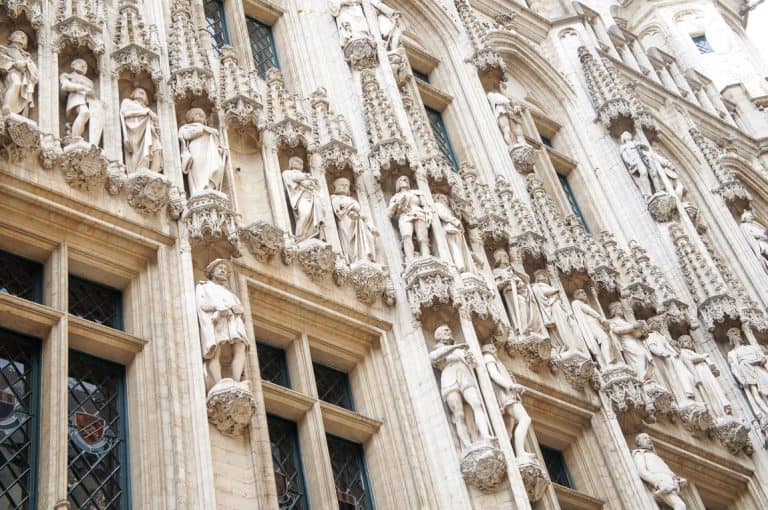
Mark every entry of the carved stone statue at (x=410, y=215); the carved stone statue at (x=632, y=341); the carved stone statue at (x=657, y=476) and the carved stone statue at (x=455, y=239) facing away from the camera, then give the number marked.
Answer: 0

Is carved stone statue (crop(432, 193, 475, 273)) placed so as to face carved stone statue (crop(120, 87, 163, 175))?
no

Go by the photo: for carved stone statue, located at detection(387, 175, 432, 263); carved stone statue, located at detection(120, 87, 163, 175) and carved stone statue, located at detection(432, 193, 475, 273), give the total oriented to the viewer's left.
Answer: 0

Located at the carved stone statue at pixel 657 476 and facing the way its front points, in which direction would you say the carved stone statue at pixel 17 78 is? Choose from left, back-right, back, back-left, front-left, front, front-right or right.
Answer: right

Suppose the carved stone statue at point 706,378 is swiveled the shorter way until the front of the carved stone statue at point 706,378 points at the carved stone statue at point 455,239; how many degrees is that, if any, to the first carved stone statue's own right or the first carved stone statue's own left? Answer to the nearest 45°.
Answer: approximately 90° to the first carved stone statue's own right

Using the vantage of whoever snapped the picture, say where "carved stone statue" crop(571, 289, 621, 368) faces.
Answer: facing the viewer and to the right of the viewer

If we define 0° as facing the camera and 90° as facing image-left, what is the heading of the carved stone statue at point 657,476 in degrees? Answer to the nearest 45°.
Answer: approximately 315°

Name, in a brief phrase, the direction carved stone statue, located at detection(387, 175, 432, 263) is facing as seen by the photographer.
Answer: facing the viewer

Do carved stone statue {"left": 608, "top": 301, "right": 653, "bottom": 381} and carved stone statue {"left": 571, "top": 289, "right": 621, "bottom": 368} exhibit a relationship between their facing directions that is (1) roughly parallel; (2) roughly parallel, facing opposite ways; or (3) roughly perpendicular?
roughly parallel

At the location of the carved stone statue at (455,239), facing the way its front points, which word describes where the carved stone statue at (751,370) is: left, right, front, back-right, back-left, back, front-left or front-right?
left

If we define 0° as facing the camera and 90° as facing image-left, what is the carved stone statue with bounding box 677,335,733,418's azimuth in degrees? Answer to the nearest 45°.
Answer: approximately 315°

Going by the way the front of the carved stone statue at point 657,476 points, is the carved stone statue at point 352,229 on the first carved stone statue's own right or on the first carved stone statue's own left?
on the first carved stone statue's own right

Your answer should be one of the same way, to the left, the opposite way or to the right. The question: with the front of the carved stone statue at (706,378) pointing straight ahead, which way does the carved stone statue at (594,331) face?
the same way

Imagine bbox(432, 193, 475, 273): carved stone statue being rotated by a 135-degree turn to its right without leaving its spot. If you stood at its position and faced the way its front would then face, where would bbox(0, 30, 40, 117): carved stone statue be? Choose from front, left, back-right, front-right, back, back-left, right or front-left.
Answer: front-left

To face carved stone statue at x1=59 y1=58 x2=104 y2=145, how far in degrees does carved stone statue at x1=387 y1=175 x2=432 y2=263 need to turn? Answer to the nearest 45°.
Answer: approximately 45° to its right

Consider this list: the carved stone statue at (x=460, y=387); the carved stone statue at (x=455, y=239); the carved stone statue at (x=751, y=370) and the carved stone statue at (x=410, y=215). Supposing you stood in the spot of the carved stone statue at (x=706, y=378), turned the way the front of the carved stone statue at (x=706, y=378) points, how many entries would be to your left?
1

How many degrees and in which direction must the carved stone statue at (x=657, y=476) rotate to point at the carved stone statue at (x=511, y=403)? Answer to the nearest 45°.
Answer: approximately 90° to its right
